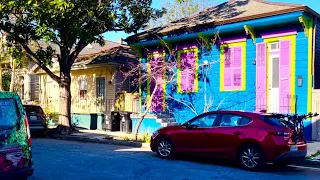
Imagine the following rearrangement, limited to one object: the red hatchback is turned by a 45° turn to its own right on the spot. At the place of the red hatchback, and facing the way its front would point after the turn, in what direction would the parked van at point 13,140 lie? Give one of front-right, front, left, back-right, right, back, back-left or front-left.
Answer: back-left

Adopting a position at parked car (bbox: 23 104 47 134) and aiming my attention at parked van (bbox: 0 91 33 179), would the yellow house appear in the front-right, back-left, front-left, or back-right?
back-left

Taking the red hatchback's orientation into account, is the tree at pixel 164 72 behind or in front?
in front

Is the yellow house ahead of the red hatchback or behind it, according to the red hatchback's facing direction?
ahead

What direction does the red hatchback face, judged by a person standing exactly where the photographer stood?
facing away from the viewer and to the left of the viewer

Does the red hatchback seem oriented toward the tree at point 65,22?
yes

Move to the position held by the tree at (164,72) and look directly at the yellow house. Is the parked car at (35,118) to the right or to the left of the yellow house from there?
left

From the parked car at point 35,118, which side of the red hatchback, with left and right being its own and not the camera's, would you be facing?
front
